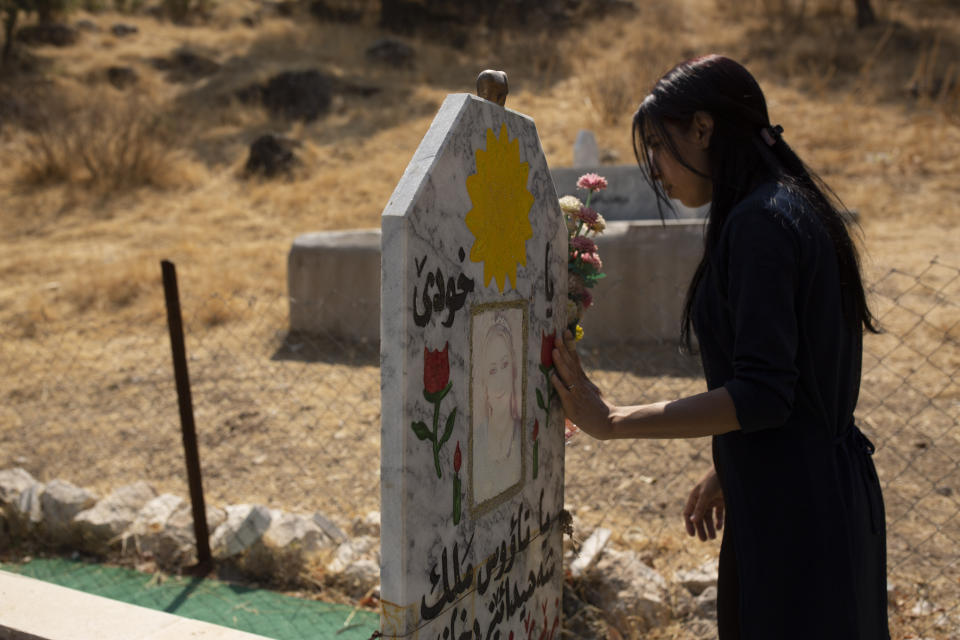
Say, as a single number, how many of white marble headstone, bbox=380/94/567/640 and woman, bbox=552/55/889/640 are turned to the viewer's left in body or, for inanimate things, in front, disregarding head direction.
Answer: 1

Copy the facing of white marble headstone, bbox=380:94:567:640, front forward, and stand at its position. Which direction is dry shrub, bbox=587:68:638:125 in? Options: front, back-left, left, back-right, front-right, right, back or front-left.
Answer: back-left

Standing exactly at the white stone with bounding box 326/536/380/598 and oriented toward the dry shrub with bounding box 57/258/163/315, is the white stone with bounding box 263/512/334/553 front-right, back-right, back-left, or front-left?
front-left

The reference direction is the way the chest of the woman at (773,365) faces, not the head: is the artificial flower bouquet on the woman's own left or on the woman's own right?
on the woman's own right

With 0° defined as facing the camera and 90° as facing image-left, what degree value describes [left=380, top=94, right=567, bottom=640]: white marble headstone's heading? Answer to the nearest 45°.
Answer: approximately 315°

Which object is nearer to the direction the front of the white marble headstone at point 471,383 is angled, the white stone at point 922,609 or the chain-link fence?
the white stone

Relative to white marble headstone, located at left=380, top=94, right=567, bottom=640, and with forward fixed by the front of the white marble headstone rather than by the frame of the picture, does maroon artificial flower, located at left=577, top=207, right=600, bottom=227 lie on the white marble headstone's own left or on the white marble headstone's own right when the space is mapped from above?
on the white marble headstone's own left

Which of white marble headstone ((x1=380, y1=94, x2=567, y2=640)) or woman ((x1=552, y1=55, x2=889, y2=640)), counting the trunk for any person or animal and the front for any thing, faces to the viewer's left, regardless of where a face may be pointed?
the woman

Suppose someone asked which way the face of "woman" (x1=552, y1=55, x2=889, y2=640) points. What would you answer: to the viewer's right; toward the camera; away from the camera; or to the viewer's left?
to the viewer's left

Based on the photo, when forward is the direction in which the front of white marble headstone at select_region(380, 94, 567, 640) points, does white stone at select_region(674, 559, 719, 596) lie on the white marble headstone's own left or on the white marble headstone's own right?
on the white marble headstone's own left

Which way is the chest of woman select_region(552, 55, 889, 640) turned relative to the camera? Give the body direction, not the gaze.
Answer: to the viewer's left
